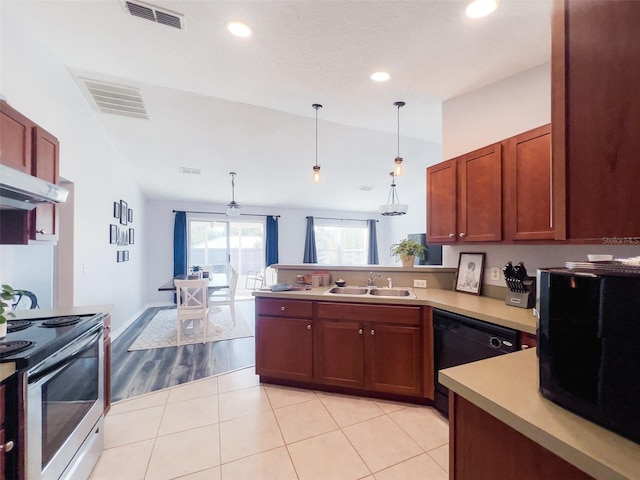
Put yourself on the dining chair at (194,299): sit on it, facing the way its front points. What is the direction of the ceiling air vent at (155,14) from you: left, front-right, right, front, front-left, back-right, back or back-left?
back

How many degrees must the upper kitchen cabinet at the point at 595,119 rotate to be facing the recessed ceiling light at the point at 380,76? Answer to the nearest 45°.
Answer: approximately 45° to its right

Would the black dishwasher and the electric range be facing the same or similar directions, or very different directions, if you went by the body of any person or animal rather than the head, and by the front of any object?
very different directions

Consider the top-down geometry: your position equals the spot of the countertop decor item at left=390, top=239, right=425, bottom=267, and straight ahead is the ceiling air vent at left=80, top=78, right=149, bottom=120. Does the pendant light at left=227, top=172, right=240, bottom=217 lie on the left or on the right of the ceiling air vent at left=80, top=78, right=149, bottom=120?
right

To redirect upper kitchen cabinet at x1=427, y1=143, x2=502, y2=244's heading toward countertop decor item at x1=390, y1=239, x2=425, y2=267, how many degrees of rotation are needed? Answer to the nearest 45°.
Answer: approximately 90° to its right

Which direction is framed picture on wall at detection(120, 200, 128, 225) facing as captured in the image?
to the viewer's right

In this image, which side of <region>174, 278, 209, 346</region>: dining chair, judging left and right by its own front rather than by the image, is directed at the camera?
back

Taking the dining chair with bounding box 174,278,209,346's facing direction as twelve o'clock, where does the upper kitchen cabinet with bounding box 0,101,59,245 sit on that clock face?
The upper kitchen cabinet is roughly at 7 o'clock from the dining chair.

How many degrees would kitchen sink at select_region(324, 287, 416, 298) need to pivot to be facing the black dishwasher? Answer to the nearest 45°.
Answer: approximately 45° to its left

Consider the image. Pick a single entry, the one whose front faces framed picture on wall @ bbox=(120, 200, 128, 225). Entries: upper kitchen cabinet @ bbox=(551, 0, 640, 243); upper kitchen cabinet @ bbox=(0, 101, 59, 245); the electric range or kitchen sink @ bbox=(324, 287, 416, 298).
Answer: upper kitchen cabinet @ bbox=(551, 0, 640, 243)

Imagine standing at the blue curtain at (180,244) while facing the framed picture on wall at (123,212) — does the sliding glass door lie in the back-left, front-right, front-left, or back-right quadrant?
back-left

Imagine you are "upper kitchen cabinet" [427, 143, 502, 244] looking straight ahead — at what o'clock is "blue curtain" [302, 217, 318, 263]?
The blue curtain is roughly at 3 o'clock from the upper kitchen cabinet.

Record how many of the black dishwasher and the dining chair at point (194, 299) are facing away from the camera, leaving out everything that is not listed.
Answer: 1
